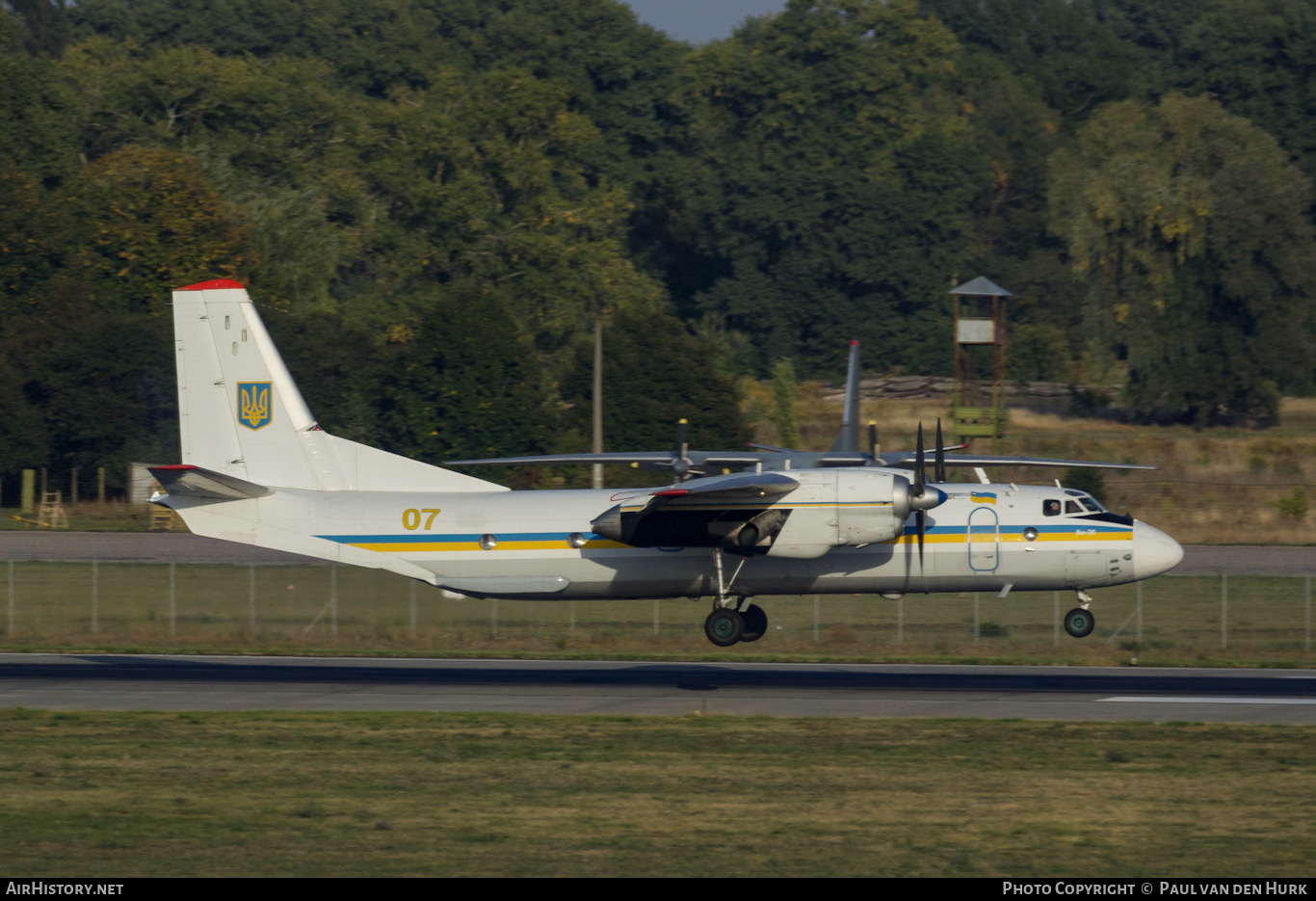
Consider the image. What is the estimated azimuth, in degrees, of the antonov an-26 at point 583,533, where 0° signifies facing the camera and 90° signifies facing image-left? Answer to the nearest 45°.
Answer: approximately 270°
